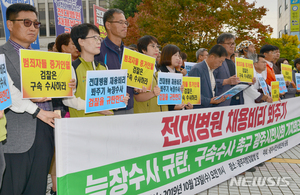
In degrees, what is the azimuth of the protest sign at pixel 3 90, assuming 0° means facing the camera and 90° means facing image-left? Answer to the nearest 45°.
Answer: approximately 315°

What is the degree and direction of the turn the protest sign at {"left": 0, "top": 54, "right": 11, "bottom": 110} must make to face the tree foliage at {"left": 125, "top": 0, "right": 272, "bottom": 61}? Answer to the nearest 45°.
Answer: approximately 90° to its left

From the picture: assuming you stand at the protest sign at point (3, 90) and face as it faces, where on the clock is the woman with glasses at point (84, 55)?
The woman with glasses is roughly at 9 o'clock from the protest sign.

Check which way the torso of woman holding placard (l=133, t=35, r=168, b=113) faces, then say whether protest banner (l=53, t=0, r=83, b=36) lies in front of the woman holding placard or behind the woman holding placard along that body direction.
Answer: behind

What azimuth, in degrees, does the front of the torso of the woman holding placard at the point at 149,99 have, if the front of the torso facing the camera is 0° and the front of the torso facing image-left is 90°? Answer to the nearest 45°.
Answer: approximately 315°

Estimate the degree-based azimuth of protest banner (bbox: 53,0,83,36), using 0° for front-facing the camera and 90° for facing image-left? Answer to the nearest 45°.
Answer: approximately 0°

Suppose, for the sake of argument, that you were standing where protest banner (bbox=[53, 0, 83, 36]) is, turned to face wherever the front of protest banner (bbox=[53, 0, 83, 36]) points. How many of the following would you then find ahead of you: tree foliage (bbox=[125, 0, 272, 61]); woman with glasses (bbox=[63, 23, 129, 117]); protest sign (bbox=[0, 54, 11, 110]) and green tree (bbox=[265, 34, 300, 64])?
2
